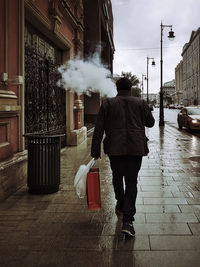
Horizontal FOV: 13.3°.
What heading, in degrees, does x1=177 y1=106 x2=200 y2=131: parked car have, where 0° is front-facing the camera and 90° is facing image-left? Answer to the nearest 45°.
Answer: approximately 315°

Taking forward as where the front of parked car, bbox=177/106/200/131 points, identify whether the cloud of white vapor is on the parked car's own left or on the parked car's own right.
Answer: on the parked car's own right

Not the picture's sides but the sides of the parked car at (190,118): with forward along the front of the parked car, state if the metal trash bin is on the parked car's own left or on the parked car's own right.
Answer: on the parked car's own right

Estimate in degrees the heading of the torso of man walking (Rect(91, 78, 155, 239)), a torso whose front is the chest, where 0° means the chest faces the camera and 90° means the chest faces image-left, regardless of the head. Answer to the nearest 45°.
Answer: approximately 180°

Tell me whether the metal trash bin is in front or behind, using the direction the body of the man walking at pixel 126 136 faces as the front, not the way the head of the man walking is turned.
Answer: in front

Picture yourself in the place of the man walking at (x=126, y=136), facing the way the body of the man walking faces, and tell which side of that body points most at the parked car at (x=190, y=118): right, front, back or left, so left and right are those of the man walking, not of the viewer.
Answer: front

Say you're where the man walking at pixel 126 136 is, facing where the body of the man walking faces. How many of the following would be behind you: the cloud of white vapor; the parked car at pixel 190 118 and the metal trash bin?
0

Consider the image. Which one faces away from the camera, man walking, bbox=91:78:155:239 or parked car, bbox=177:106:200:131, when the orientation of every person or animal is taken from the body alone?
the man walking

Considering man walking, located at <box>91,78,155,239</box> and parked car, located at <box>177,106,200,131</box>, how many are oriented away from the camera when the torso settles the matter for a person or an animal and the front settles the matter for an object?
1

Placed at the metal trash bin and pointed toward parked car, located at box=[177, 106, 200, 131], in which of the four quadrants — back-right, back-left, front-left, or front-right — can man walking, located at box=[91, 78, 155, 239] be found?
back-right
